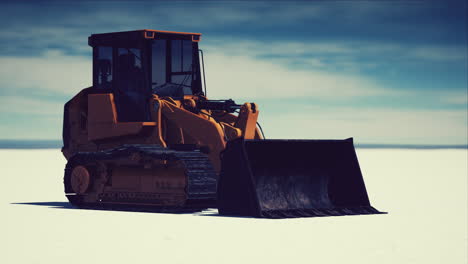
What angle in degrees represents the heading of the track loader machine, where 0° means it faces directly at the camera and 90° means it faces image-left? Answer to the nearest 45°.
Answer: approximately 315°
